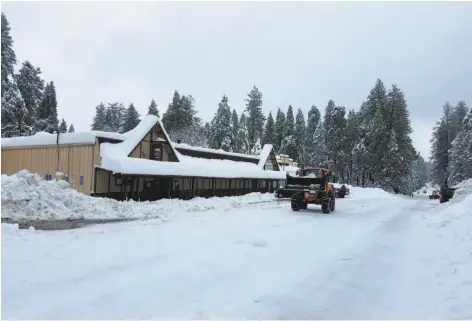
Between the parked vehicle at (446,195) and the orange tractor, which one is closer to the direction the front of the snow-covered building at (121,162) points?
the orange tractor

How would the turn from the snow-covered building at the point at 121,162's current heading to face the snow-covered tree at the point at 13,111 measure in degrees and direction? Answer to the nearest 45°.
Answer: approximately 180°

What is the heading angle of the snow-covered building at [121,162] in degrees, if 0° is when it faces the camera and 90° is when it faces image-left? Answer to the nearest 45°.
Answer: approximately 315°

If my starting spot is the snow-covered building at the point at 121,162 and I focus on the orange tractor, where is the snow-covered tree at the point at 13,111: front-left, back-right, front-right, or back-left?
back-left

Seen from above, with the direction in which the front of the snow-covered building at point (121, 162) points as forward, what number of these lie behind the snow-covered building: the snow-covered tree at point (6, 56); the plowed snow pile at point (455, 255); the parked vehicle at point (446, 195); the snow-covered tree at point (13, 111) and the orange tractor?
2

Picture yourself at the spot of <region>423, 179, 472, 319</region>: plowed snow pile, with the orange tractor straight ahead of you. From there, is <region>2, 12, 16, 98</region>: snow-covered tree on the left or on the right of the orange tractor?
left

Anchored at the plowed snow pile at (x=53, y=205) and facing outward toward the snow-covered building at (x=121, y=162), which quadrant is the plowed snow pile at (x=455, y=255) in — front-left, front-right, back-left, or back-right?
back-right

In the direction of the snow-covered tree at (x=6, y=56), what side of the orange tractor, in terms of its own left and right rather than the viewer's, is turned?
right

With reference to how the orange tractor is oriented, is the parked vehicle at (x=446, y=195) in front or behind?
behind

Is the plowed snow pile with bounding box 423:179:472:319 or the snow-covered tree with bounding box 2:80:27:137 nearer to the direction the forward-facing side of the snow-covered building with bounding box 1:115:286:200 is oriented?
the plowed snow pile

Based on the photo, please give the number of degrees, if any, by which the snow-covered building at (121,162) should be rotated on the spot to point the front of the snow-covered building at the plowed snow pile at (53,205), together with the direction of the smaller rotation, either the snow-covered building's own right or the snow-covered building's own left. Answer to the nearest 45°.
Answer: approximately 45° to the snow-covered building's own right

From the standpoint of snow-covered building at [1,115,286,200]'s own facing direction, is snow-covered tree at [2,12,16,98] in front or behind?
behind
